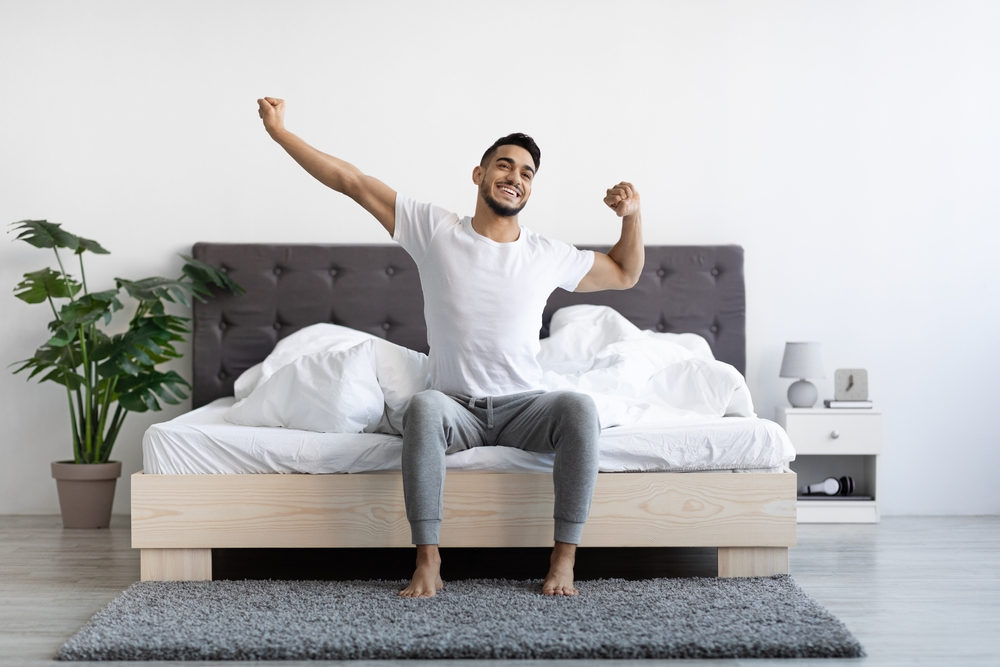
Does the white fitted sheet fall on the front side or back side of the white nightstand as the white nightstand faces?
on the front side

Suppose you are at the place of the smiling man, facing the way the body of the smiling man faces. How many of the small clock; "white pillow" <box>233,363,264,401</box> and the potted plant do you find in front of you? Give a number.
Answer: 0

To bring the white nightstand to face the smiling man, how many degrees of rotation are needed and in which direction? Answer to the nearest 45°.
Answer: approximately 45° to its right

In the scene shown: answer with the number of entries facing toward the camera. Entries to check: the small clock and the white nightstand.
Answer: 2

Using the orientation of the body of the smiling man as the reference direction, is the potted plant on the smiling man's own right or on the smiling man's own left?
on the smiling man's own right

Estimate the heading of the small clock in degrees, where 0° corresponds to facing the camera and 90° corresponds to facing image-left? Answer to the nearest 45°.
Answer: approximately 0°

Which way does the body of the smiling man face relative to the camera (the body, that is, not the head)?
toward the camera

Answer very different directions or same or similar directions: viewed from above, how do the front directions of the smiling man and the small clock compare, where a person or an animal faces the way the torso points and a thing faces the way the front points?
same or similar directions

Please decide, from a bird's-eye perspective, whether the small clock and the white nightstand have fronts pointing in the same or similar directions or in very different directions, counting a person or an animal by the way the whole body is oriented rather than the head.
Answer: same or similar directions

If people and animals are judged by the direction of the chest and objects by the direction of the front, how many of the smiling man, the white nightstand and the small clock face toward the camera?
3

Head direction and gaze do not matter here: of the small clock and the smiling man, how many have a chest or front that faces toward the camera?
2

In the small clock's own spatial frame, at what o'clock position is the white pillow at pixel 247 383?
The white pillow is roughly at 2 o'clock from the small clock.

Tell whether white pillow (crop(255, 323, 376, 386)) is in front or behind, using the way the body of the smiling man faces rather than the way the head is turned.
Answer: behind
